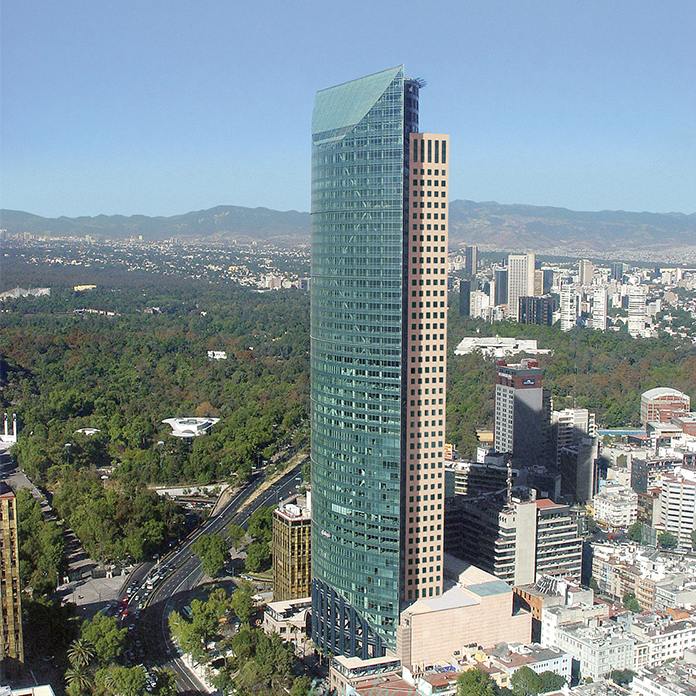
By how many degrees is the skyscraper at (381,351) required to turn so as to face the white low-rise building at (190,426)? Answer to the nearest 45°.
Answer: approximately 135° to its right

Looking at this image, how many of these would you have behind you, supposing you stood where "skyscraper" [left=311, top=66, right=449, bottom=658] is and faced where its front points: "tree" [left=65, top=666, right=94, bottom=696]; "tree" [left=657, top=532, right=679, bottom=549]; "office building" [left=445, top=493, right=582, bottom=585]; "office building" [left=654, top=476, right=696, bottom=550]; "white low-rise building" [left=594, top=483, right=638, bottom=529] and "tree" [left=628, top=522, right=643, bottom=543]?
5

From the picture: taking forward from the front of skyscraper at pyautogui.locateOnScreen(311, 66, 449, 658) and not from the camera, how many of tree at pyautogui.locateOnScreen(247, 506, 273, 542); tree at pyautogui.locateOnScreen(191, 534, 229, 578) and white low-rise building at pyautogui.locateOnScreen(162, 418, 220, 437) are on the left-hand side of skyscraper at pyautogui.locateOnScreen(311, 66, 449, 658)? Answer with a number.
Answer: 0

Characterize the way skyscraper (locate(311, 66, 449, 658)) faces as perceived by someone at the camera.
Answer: facing the viewer and to the left of the viewer

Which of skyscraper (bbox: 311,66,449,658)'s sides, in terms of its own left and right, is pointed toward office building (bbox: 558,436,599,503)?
back

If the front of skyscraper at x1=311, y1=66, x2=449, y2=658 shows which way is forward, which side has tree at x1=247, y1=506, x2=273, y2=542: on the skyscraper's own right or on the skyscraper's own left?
on the skyscraper's own right

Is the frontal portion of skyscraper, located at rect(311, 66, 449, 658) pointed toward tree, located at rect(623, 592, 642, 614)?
no

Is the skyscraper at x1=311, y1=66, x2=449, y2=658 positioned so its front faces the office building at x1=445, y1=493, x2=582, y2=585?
no

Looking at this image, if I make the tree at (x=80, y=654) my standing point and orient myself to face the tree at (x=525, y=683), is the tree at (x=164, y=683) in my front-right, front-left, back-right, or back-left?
front-right

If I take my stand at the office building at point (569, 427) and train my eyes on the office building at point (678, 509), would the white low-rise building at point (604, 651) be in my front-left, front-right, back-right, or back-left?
front-right

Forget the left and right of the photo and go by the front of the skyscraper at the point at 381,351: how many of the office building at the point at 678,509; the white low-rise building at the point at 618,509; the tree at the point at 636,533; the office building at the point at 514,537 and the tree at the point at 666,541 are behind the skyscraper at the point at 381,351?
5

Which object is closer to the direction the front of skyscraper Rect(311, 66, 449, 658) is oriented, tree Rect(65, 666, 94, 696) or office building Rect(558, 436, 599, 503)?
the tree

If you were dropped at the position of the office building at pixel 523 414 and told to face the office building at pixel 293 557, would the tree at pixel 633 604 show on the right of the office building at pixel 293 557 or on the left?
left

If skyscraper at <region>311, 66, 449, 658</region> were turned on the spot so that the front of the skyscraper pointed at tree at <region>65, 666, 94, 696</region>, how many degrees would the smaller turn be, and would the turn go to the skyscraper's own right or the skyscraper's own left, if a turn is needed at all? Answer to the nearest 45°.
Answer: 0° — it already faces it
